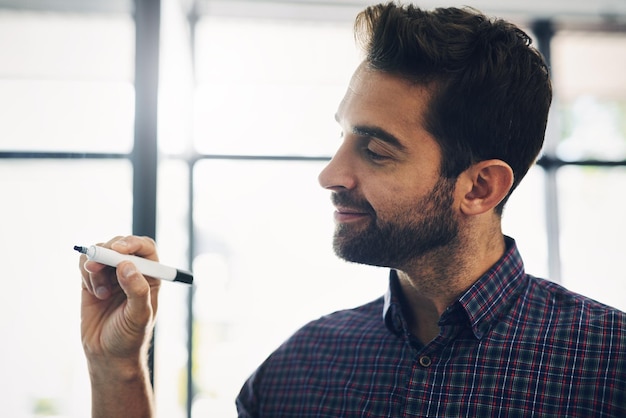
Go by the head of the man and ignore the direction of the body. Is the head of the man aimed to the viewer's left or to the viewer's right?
to the viewer's left

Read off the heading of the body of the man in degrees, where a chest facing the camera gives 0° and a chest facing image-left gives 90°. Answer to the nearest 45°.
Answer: approximately 45°
